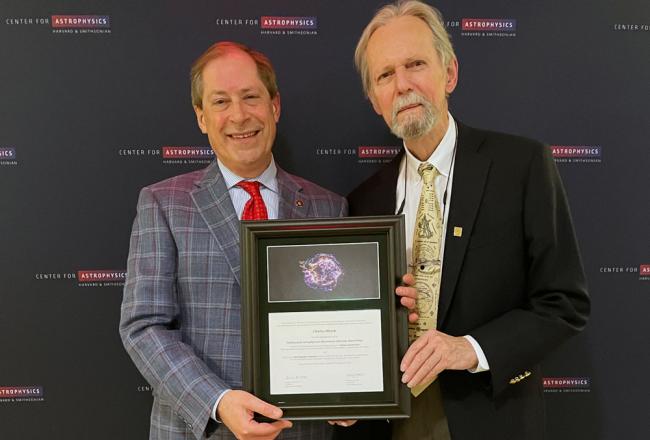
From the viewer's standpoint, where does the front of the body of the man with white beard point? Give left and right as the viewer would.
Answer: facing the viewer and to the left of the viewer
